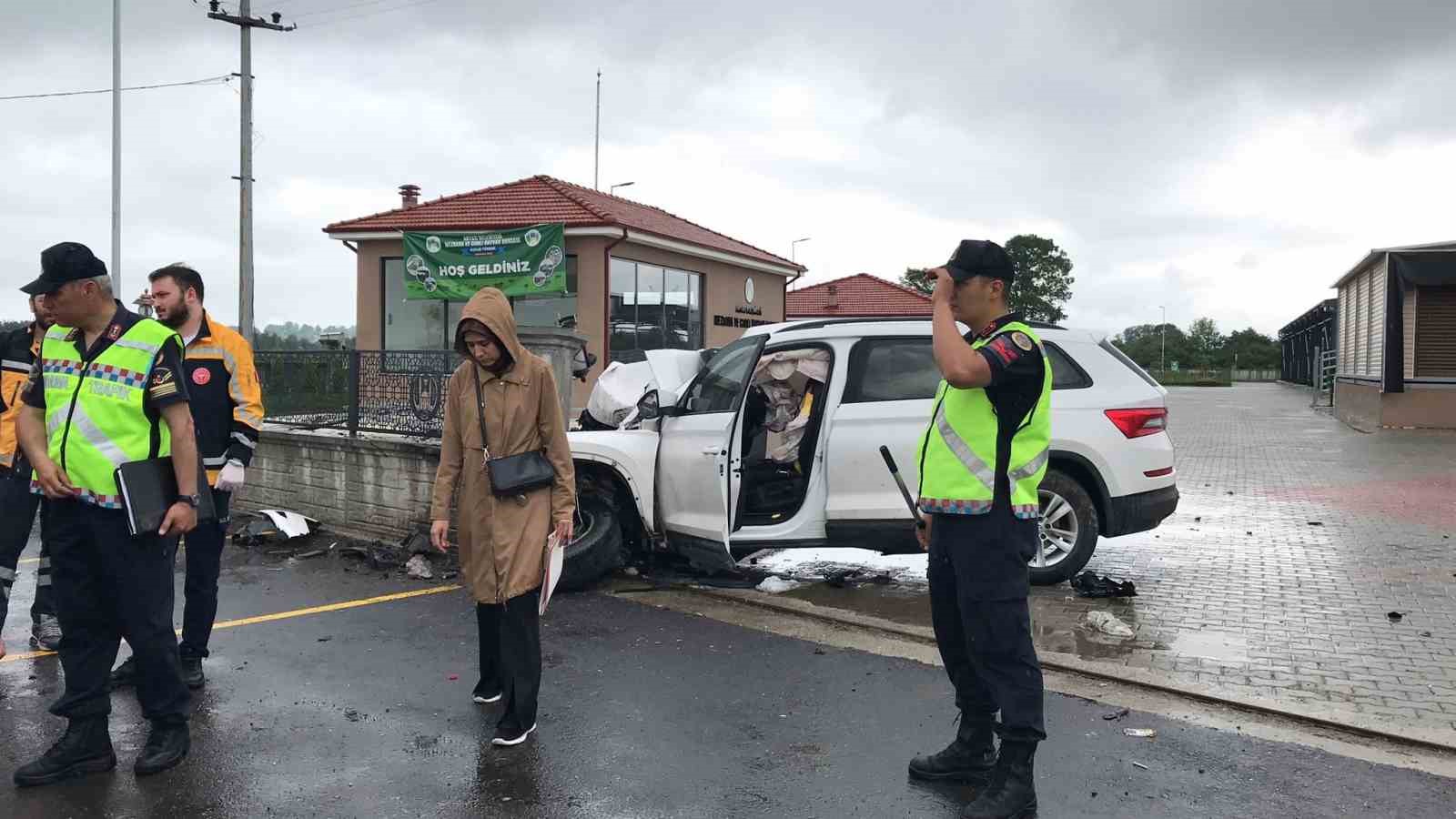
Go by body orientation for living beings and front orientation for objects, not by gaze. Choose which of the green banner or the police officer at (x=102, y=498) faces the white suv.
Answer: the green banner

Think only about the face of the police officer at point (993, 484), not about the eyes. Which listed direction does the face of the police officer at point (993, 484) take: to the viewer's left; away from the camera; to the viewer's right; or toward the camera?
to the viewer's left

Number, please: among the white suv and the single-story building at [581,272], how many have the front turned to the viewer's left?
1

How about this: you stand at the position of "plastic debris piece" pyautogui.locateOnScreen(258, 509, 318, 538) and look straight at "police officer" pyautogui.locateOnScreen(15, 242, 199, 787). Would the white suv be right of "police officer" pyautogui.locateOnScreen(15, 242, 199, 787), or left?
left

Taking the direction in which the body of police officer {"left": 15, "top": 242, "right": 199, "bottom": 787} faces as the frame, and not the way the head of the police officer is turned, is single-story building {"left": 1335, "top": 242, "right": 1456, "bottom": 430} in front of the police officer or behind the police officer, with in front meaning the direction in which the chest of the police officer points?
behind

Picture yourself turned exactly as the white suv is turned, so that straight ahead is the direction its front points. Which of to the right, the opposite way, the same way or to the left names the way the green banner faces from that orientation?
to the left

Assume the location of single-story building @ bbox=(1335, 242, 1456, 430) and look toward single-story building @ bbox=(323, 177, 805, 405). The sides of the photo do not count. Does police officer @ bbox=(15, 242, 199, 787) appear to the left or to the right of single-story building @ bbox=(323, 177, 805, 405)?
left

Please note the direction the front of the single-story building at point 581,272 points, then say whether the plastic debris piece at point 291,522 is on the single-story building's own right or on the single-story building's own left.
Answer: on the single-story building's own right

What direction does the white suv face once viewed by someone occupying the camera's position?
facing to the left of the viewer

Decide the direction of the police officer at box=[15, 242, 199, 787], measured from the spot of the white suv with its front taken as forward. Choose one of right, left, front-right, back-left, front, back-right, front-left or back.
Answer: front-left

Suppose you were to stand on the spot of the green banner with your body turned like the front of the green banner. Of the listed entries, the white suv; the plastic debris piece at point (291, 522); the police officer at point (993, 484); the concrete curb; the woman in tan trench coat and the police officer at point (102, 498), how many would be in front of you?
6

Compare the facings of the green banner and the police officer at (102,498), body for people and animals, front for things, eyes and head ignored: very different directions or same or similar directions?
same or similar directions

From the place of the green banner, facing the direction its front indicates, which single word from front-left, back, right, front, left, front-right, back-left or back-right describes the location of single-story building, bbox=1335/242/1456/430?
left

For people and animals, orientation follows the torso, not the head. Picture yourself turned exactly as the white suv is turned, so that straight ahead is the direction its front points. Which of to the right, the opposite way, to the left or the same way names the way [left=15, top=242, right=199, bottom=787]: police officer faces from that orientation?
to the left

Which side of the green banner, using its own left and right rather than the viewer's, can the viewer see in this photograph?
front

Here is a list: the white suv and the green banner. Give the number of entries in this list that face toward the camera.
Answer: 1

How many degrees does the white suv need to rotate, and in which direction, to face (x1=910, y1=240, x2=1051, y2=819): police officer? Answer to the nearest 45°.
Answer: approximately 90° to its left
